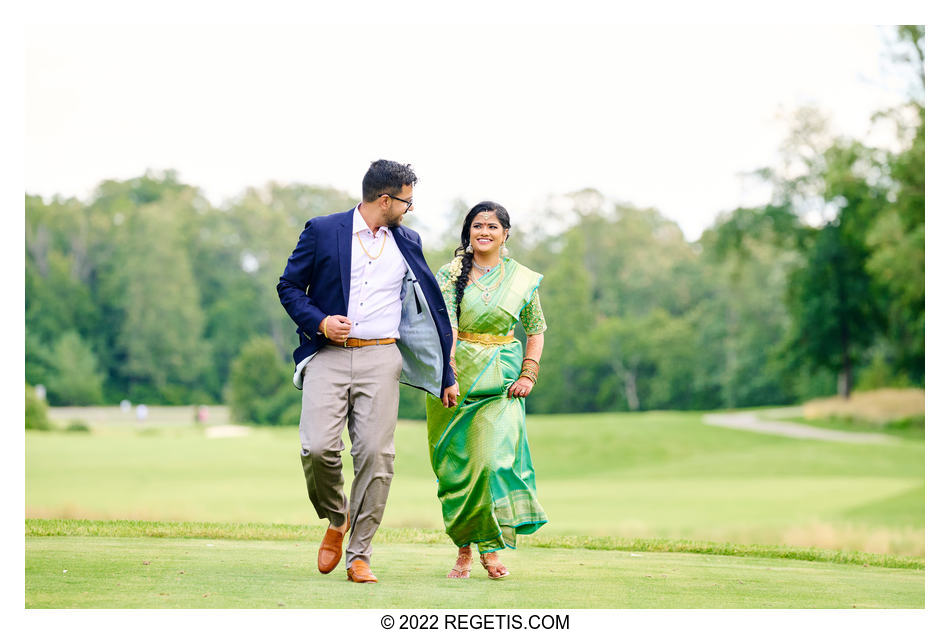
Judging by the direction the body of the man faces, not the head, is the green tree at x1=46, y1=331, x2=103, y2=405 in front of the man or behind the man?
behind

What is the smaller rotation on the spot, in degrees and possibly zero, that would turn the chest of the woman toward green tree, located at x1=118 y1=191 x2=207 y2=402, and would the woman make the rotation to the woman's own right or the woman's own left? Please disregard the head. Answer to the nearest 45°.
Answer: approximately 180°

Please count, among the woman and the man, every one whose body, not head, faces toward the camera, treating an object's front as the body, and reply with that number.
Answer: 2

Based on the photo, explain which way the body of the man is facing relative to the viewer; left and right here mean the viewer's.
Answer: facing the viewer

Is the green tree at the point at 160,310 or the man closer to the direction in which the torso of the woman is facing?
the man

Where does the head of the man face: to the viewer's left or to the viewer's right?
to the viewer's right

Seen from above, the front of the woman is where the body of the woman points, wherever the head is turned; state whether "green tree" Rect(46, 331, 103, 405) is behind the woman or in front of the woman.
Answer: behind

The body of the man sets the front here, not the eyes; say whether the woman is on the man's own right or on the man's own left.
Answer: on the man's own left

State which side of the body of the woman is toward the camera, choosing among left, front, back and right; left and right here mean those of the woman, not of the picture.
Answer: front

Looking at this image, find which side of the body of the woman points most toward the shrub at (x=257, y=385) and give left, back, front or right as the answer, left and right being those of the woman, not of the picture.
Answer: back
